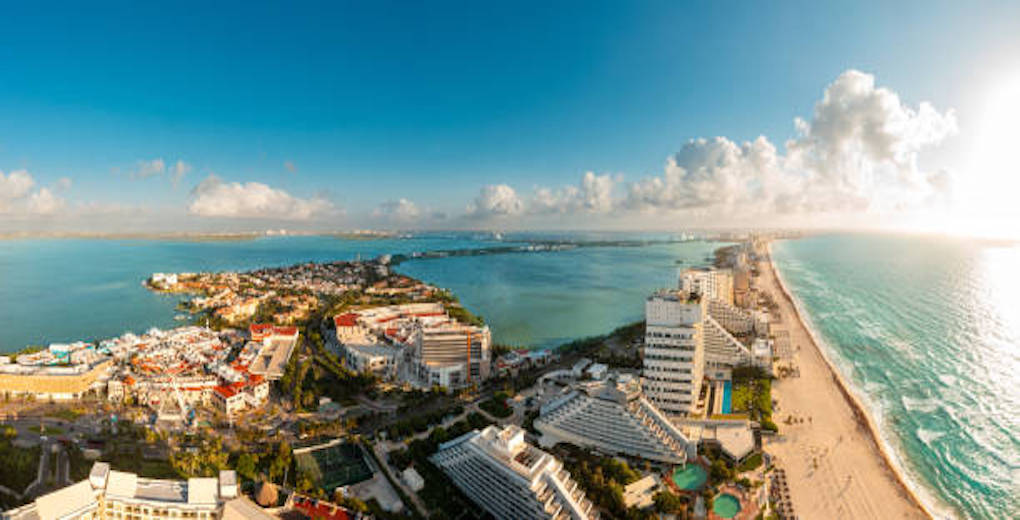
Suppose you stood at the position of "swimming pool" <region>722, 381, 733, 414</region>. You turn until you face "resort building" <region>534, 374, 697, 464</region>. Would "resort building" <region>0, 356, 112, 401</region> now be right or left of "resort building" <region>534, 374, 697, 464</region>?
right

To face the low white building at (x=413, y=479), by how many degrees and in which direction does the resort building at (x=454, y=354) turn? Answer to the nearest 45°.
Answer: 0° — it already faces it

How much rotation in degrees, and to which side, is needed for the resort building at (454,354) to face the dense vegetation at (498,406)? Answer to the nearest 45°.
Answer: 0° — it already faces it

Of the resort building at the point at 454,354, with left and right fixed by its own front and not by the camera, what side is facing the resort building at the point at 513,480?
front

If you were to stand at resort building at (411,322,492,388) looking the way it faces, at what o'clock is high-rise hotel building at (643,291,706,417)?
The high-rise hotel building is roughly at 10 o'clock from the resort building.

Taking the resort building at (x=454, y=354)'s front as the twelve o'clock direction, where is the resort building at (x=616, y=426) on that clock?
the resort building at (x=616, y=426) is roughly at 11 o'clock from the resort building at (x=454, y=354).

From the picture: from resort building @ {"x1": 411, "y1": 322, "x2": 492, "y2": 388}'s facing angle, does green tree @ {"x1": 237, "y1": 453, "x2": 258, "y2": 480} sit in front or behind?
in front

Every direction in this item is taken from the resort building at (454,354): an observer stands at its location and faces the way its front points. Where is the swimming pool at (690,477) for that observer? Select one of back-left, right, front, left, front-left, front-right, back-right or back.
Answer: front-left

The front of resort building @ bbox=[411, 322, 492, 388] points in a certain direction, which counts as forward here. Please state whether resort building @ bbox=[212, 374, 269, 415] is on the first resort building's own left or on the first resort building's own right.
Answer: on the first resort building's own right

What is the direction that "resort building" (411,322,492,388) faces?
toward the camera

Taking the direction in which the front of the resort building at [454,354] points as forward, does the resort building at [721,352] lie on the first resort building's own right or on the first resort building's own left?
on the first resort building's own left

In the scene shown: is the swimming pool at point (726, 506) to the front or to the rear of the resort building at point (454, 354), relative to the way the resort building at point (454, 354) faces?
to the front

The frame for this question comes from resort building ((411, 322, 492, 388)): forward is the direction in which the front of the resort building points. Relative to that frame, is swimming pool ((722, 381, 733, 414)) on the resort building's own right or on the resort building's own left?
on the resort building's own left
